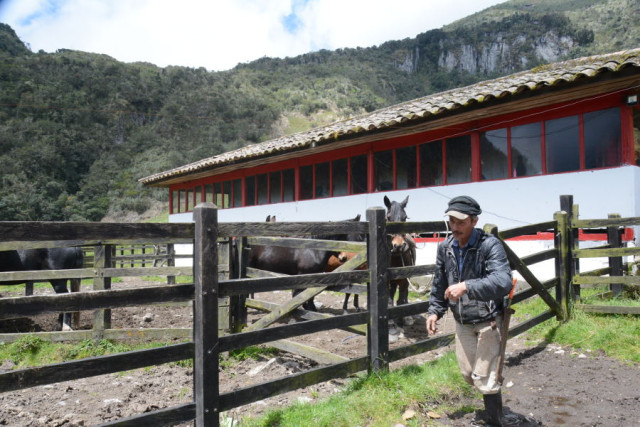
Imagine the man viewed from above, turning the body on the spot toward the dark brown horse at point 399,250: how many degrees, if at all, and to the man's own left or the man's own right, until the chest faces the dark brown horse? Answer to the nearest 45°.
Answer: approximately 135° to the man's own right

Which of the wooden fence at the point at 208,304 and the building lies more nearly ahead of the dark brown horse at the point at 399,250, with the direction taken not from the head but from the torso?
the wooden fence

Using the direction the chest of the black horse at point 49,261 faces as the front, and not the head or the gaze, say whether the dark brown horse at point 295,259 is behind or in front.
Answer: behind

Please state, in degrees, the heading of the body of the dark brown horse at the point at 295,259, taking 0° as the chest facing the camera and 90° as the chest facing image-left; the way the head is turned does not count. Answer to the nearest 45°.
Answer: approximately 270°

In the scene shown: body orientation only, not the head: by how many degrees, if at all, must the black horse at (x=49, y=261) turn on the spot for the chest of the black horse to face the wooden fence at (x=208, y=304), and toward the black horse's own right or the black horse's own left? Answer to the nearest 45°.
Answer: approximately 90° to the black horse's own left

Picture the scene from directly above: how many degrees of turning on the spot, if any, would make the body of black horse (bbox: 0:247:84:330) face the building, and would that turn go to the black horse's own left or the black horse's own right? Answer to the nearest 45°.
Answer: approximately 180°

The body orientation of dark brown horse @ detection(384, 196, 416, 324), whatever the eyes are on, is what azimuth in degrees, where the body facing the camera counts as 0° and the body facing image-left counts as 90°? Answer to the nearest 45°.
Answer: approximately 0°

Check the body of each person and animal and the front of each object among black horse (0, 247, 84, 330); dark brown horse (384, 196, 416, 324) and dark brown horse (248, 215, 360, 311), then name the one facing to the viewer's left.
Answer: the black horse

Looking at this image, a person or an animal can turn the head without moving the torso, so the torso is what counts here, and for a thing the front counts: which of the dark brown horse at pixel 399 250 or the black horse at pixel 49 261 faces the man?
the dark brown horse

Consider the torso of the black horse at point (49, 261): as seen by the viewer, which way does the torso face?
to the viewer's left

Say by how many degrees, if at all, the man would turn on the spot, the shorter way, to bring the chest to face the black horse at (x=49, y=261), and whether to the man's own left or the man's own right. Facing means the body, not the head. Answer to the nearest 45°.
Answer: approximately 45° to the man's own right

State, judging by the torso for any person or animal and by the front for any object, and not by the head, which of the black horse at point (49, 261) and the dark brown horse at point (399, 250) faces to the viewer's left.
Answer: the black horse

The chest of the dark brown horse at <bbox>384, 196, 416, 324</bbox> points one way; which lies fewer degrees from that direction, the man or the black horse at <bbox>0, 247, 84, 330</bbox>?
the man

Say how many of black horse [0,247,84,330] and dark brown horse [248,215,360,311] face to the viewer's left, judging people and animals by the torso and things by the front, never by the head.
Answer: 1
